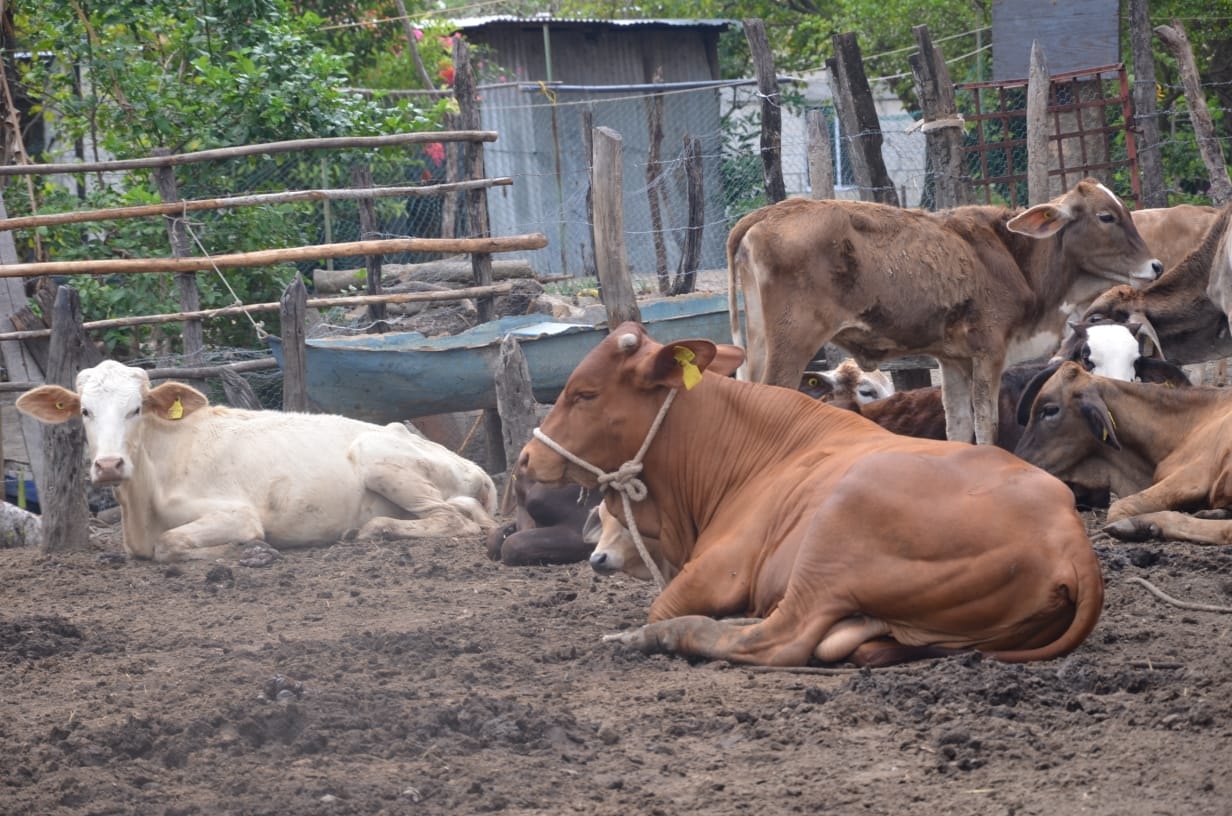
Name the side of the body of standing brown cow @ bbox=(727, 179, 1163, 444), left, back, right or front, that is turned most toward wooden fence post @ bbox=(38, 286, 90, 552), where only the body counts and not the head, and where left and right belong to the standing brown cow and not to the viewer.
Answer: back

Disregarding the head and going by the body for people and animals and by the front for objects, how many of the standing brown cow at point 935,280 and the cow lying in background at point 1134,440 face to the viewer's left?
1

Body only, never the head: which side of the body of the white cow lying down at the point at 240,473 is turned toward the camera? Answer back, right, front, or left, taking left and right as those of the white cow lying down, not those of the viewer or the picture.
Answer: left

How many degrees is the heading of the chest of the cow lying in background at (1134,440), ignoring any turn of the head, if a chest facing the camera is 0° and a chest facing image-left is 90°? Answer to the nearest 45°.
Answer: approximately 90°

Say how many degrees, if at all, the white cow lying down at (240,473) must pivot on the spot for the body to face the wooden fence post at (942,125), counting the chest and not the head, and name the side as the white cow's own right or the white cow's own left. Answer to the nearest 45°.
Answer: approximately 180°

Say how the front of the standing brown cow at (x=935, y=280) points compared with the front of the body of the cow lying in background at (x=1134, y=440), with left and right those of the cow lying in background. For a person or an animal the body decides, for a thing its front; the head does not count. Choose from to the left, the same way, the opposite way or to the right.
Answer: the opposite way

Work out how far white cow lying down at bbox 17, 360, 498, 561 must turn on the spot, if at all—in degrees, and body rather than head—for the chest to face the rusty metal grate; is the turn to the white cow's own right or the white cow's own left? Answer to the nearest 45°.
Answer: approximately 135° to the white cow's own right

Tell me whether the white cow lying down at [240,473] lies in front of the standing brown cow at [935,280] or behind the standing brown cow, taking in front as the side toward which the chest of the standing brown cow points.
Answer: behind

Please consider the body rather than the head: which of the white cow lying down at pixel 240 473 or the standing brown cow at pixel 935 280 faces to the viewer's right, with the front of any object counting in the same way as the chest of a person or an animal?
the standing brown cow

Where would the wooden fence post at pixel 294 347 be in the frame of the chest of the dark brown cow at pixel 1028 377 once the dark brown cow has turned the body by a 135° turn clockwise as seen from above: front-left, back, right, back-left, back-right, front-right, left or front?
front

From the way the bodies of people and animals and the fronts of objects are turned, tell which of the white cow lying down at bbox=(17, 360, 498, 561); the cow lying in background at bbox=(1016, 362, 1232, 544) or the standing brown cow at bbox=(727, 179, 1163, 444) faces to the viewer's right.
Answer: the standing brown cow

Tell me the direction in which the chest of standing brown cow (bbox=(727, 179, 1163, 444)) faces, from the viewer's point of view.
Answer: to the viewer's right

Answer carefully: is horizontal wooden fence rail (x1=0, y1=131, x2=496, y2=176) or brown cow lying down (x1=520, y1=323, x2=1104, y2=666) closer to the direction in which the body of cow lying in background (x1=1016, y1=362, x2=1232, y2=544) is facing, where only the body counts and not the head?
the horizontal wooden fence rail

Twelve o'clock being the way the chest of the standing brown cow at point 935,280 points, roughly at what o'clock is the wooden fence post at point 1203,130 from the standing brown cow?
The wooden fence post is roughly at 10 o'clock from the standing brown cow.

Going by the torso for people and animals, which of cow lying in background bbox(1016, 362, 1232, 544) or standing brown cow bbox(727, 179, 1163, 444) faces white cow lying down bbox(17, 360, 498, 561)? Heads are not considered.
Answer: the cow lying in background

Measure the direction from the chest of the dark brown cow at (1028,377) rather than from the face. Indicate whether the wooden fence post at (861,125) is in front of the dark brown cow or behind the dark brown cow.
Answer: behind

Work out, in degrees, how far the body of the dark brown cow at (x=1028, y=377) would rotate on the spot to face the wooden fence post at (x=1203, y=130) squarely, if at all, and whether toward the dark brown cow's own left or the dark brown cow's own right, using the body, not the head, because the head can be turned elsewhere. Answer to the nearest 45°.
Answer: approximately 135° to the dark brown cow's own left
